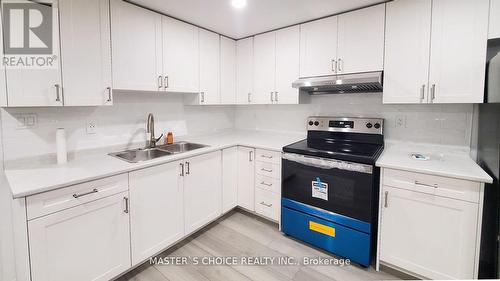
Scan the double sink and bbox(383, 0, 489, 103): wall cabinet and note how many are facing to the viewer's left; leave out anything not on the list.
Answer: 0

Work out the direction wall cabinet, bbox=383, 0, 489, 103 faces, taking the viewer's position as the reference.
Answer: facing the viewer

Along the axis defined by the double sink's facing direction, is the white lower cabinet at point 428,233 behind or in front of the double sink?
in front

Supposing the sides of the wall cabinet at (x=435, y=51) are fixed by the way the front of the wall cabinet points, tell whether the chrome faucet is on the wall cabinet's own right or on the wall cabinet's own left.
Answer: on the wall cabinet's own right

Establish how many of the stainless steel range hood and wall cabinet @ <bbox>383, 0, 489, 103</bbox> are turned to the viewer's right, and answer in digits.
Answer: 0

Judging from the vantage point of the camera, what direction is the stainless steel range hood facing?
facing the viewer and to the left of the viewer
